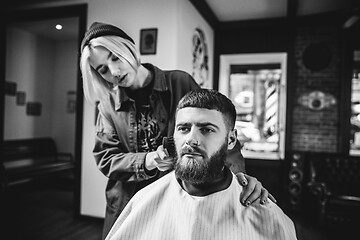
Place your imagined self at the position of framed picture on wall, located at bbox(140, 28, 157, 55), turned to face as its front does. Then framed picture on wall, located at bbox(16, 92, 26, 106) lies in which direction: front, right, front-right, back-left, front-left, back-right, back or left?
back-right

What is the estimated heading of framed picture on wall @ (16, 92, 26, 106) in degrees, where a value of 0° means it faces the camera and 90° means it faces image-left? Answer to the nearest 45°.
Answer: approximately 0°

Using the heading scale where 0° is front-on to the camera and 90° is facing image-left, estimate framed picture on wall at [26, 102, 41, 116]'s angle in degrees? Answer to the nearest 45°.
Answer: approximately 0°
